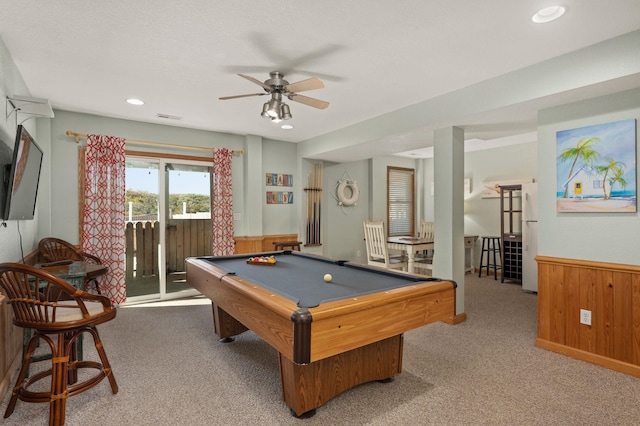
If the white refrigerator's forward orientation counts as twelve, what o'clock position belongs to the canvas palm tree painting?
The canvas palm tree painting is roughly at 10 o'clock from the white refrigerator.

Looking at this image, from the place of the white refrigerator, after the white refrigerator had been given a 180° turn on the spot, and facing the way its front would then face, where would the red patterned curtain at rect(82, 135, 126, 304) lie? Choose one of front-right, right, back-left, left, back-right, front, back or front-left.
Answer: back

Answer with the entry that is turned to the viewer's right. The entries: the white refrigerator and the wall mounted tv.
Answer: the wall mounted tv

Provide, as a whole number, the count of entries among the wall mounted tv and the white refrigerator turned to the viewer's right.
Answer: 1

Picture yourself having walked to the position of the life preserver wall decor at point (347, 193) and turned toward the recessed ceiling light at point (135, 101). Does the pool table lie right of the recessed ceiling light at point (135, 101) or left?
left

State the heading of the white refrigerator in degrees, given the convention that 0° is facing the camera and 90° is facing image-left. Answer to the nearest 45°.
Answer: approximately 45°

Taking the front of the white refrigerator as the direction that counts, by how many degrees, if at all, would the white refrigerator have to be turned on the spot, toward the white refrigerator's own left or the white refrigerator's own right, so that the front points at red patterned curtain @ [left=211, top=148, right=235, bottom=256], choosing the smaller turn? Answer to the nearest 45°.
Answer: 0° — it already faces it

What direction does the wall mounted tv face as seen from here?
to the viewer's right

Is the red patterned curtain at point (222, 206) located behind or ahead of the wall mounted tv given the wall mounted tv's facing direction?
ahead

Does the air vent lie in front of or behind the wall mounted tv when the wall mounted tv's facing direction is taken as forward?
in front
